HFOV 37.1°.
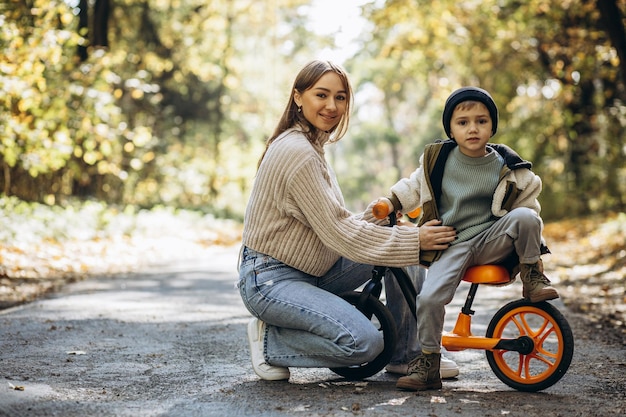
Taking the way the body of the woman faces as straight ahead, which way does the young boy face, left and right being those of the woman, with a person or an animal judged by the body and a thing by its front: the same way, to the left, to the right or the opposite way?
to the right

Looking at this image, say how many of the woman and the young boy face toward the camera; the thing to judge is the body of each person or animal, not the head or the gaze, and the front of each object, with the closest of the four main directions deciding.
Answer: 1

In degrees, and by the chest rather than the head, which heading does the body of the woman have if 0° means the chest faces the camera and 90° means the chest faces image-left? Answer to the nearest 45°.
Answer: approximately 270°

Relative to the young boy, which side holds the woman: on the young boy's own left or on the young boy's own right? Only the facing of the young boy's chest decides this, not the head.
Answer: on the young boy's own right

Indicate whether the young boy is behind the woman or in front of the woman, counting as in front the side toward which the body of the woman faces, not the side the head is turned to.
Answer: in front

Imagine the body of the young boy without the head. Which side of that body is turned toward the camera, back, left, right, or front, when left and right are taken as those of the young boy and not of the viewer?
front

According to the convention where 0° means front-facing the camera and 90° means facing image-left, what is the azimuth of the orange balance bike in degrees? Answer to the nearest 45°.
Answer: approximately 90°
